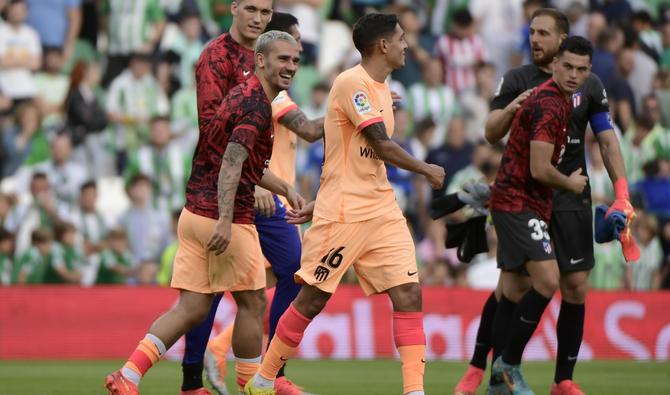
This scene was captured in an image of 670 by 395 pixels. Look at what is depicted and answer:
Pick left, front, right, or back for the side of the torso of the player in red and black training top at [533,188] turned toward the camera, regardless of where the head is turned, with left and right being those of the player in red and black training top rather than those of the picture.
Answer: right

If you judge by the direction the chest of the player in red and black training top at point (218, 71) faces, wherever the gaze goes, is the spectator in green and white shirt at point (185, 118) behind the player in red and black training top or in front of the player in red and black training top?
behind

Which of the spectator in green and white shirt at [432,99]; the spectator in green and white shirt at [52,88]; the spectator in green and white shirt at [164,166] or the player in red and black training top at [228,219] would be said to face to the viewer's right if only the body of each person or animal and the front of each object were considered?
the player in red and black training top

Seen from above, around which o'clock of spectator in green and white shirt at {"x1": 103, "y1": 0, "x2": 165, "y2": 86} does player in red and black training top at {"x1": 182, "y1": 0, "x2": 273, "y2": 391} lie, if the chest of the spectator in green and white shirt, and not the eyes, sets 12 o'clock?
The player in red and black training top is roughly at 12 o'clock from the spectator in green and white shirt.

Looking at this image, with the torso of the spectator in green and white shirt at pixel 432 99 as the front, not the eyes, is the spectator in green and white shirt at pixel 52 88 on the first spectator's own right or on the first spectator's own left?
on the first spectator's own right

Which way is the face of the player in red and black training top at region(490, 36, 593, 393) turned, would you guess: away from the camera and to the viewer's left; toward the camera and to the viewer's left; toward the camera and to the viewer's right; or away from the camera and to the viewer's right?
toward the camera and to the viewer's right

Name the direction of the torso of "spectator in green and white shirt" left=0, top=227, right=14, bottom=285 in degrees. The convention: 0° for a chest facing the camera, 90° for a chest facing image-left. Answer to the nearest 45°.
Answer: approximately 0°
